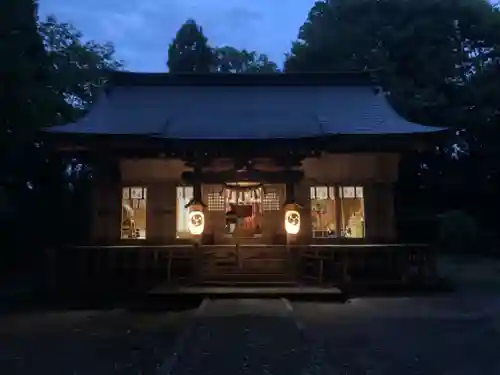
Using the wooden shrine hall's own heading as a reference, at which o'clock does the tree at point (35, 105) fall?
The tree is roughly at 4 o'clock from the wooden shrine hall.

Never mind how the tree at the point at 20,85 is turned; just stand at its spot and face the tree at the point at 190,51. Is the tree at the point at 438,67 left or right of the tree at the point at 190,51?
right

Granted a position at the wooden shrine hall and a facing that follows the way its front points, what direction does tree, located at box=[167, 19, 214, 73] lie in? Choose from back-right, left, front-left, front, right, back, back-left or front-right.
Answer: back

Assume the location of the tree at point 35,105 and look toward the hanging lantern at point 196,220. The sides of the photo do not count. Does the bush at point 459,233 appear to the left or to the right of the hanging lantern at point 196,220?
left

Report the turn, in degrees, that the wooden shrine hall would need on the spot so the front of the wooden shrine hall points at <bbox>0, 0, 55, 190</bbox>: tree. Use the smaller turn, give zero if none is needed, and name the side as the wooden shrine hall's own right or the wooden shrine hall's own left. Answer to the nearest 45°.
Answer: approximately 90° to the wooden shrine hall's own right

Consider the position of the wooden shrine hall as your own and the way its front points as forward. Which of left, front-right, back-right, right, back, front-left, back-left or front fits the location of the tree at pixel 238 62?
back

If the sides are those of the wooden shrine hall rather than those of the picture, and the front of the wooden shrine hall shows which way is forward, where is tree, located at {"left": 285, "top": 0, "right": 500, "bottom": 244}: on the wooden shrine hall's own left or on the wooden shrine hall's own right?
on the wooden shrine hall's own left

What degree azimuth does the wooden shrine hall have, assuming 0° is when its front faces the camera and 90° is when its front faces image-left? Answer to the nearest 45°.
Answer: approximately 0°

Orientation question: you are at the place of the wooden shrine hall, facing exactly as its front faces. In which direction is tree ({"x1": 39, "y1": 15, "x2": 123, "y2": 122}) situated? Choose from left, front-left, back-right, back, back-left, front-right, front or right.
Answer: back-right

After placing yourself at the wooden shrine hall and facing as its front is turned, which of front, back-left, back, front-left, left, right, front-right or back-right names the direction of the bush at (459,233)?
back-left

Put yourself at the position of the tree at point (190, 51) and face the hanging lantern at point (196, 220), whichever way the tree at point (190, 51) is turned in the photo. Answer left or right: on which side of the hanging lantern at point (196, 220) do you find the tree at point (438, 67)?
left
